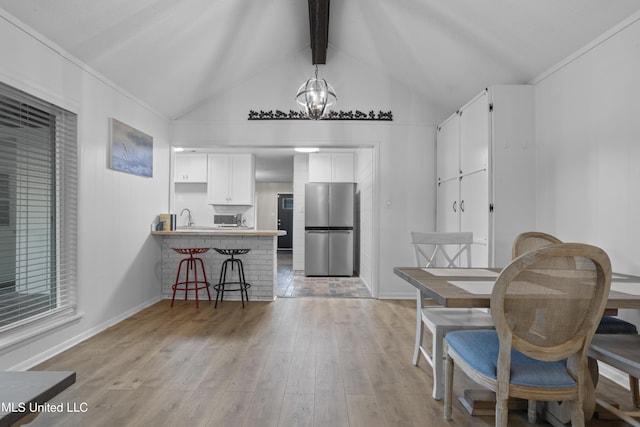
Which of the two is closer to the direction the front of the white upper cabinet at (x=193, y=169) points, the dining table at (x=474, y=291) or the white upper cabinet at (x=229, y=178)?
the dining table

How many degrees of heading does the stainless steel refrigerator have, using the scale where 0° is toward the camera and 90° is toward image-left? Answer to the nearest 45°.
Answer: approximately 0°

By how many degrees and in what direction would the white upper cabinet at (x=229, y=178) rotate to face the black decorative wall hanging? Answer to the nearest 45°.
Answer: approximately 45° to its left

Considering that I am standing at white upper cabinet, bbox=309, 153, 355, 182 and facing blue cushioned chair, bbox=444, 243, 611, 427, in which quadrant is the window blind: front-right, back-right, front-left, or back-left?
front-right

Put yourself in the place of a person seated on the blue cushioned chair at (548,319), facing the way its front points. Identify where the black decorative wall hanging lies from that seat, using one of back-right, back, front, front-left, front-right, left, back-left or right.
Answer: front

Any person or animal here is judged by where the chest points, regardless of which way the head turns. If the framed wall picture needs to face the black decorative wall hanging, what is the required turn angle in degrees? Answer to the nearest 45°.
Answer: approximately 45° to its left

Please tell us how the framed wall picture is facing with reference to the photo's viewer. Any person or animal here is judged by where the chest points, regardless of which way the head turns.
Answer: facing the viewer and to the right of the viewer

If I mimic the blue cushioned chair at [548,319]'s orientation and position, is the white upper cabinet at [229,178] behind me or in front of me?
in front

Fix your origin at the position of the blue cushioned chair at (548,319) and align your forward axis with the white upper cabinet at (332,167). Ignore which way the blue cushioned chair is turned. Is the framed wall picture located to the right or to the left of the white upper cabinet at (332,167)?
left

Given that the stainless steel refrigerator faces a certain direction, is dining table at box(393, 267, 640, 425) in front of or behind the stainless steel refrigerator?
in front

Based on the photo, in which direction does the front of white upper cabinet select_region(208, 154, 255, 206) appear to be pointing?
toward the camera

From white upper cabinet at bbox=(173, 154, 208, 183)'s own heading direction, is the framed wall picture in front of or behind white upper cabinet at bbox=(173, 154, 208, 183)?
in front

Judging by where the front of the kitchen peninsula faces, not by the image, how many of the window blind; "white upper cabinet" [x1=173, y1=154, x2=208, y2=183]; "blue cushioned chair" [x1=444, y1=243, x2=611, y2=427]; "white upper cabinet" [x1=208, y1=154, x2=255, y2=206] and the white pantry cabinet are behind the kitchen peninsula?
2

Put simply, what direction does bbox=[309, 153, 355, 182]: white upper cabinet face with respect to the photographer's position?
facing the viewer

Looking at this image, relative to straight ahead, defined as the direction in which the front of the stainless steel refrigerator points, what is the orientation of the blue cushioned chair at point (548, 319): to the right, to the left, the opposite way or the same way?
the opposite way
